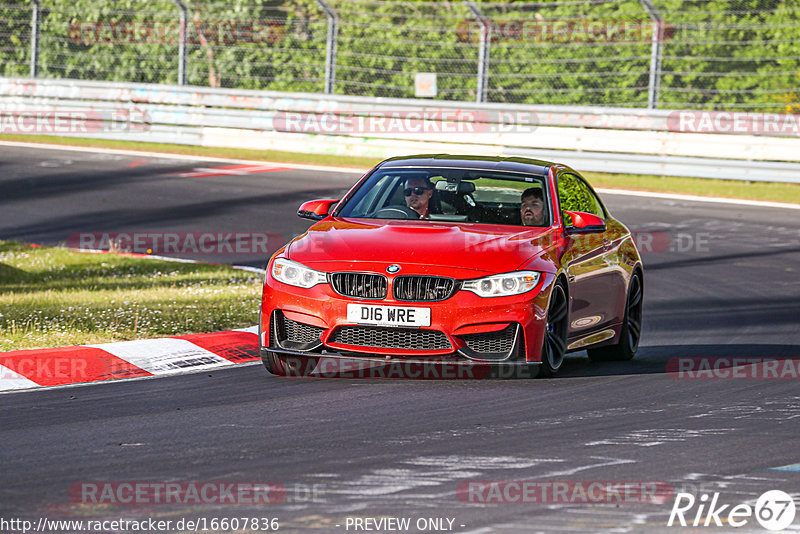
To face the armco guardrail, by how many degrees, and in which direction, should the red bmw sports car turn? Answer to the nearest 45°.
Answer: approximately 180°

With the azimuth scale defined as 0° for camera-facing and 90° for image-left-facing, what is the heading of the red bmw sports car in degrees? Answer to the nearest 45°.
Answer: approximately 0°

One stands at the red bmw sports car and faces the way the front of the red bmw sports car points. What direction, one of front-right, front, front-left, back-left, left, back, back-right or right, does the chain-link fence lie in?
back

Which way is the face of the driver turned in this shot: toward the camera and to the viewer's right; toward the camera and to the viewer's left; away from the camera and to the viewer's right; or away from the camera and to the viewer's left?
toward the camera and to the viewer's left
